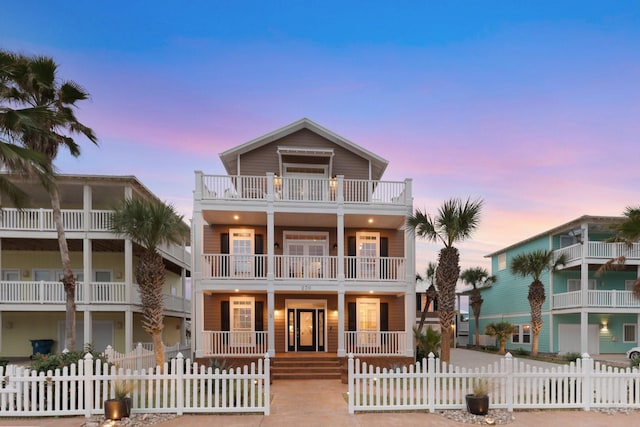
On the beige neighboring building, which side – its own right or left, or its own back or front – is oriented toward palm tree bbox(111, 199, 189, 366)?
front

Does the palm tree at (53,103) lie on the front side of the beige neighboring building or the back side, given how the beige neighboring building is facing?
on the front side

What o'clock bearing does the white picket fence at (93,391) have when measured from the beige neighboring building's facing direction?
The white picket fence is roughly at 12 o'clock from the beige neighboring building.

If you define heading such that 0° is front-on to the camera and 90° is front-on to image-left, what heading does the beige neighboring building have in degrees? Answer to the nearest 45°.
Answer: approximately 0°

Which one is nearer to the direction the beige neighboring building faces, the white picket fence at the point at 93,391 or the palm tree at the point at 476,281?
the white picket fence

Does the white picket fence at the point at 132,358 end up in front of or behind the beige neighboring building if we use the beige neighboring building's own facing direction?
in front
